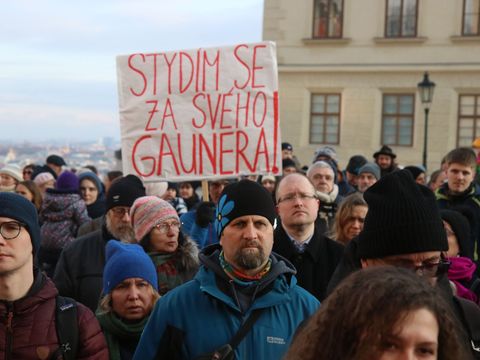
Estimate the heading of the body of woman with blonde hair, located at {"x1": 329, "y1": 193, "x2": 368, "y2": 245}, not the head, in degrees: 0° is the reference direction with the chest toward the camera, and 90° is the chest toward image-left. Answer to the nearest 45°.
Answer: approximately 315°

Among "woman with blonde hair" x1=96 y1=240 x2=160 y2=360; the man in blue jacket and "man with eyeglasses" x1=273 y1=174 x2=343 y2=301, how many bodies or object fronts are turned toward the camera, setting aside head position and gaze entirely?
3

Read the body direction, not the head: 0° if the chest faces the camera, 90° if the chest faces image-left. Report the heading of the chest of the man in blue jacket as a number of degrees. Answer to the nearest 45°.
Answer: approximately 0°

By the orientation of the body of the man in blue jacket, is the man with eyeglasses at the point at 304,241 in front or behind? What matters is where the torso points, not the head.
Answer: behind

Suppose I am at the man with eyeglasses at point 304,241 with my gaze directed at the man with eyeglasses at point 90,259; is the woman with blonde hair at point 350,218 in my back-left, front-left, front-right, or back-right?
back-right

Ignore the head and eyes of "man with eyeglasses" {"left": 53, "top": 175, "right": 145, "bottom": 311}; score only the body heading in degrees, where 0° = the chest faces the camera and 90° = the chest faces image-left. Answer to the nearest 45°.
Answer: approximately 315°

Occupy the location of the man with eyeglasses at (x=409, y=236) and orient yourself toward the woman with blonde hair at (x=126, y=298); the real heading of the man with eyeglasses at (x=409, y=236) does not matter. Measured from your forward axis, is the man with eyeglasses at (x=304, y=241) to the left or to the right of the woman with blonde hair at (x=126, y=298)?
right

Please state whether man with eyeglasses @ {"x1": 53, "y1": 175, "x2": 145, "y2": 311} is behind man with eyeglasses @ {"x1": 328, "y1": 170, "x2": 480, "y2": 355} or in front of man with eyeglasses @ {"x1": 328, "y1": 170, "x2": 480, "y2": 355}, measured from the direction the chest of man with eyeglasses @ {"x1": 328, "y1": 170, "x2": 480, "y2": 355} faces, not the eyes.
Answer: behind

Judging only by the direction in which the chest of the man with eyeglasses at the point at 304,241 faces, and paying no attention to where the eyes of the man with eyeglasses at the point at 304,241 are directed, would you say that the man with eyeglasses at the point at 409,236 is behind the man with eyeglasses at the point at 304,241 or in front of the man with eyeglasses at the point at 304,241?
in front

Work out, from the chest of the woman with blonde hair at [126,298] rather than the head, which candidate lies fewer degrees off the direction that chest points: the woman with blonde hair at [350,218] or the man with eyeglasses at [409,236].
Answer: the man with eyeglasses
